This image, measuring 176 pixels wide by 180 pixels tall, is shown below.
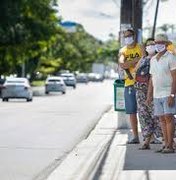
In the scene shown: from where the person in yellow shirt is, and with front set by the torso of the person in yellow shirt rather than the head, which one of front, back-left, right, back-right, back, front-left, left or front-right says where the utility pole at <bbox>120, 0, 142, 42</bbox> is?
back-right

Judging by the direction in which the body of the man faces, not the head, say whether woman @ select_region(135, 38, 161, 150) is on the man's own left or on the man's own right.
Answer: on the man's own right

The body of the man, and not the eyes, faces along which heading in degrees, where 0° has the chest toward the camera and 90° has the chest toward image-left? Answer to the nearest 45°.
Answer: approximately 45°

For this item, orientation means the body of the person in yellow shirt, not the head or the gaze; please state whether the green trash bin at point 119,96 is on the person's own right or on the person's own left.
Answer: on the person's own right

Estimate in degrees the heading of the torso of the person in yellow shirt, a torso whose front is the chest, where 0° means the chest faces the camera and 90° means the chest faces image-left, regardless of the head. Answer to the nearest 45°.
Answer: approximately 45°
